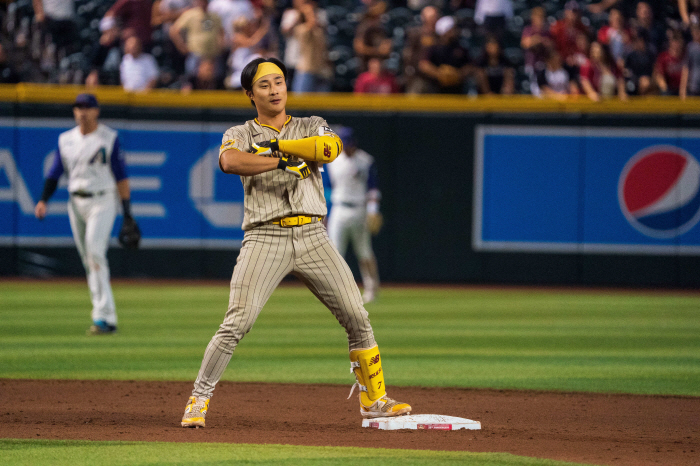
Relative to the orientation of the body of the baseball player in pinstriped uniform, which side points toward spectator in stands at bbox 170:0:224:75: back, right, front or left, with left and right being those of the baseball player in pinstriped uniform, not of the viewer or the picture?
back

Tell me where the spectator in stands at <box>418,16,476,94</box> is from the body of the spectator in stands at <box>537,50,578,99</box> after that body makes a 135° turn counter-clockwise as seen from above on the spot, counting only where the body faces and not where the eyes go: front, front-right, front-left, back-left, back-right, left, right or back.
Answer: back-left

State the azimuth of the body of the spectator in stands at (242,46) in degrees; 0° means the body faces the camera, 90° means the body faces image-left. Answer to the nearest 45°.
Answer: approximately 315°

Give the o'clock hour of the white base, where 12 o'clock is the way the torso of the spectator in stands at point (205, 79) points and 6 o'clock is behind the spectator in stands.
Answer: The white base is roughly at 12 o'clock from the spectator in stands.

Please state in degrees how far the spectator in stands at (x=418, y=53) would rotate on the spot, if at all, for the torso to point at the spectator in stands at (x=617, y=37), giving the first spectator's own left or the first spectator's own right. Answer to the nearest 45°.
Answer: approximately 45° to the first spectator's own left

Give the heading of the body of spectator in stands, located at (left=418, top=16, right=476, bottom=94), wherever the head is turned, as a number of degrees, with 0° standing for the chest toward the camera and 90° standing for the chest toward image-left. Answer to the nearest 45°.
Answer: approximately 0°

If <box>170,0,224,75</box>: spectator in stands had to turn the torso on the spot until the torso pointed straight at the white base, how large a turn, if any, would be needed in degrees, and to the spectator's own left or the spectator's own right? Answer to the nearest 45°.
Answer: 0° — they already face it

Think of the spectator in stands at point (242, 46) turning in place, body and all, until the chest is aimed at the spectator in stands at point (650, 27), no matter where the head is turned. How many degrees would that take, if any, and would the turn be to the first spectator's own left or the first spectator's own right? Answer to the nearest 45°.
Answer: approximately 45° to the first spectator's own left

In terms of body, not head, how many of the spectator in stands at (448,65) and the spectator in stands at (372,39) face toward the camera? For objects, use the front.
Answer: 2

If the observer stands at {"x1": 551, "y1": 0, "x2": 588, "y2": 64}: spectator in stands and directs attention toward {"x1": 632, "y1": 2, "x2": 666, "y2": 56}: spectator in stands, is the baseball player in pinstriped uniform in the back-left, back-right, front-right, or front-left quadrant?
back-right

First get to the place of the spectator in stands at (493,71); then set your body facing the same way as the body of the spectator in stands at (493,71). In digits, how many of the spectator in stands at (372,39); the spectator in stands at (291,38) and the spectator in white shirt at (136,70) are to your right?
3
